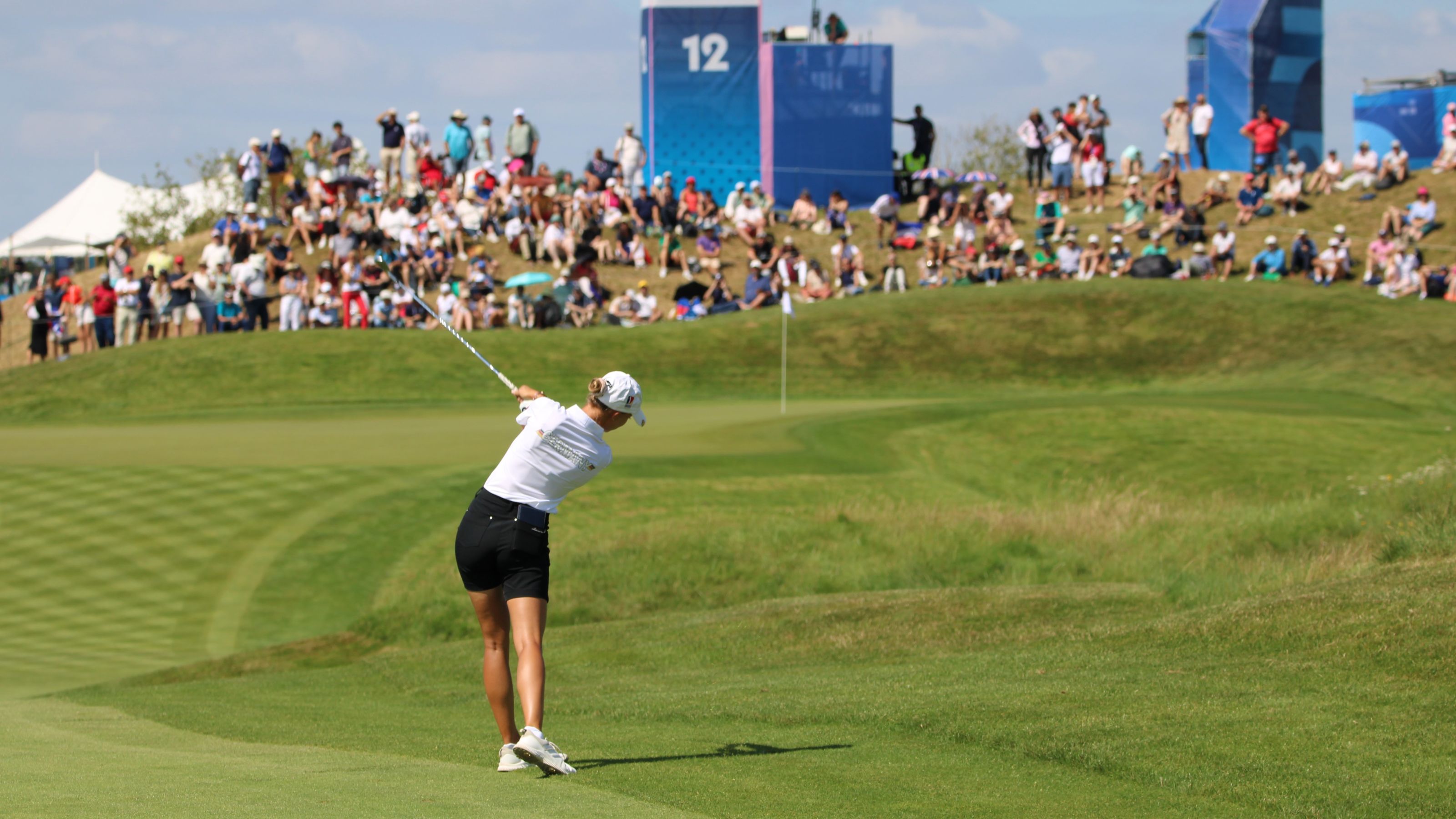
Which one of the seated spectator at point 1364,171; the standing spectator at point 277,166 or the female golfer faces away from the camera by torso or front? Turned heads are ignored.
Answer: the female golfer

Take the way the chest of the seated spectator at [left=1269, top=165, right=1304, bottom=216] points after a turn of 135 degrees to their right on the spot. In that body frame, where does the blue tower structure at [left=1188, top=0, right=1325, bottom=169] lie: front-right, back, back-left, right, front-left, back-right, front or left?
front-right

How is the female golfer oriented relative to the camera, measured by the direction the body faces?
away from the camera

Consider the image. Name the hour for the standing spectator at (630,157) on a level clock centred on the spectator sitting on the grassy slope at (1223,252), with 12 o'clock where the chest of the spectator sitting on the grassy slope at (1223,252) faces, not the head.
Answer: the standing spectator at (630,157) is roughly at 3 o'clock from the spectator sitting on the grassy slope at (1223,252).

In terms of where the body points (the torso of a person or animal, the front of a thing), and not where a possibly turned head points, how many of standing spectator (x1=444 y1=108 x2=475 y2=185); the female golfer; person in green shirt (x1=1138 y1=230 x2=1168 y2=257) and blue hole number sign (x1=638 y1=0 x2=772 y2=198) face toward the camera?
3

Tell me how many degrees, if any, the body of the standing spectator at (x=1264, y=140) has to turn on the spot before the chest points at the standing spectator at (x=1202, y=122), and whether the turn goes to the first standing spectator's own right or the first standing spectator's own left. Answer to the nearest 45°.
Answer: approximately 135° to the first standing spectator's own right

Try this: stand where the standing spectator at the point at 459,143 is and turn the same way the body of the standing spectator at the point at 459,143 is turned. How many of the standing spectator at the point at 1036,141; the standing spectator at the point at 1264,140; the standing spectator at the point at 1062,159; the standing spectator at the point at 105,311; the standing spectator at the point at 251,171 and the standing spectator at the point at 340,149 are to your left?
3
